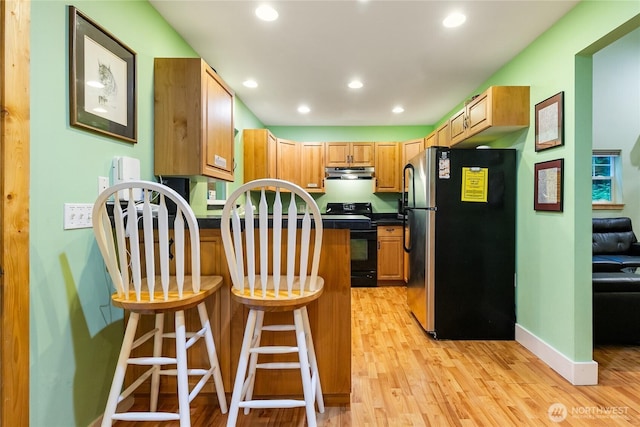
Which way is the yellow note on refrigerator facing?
toward the camera

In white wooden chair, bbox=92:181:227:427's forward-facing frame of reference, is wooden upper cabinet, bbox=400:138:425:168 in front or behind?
in front

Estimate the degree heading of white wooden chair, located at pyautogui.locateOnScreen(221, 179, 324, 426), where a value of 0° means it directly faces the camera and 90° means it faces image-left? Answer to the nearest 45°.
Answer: approximately 180°

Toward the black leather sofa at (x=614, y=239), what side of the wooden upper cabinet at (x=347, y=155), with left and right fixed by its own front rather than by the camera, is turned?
left

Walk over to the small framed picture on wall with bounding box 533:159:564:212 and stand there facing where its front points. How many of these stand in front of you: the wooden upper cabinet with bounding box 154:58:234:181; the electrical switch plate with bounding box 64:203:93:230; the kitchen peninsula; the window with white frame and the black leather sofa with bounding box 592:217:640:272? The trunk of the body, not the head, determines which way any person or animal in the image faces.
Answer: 3

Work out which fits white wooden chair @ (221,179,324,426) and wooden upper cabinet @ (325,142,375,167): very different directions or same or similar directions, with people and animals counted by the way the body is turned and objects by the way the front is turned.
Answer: very different directions

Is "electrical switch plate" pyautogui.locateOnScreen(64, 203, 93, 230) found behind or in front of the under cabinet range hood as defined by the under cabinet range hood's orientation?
in front

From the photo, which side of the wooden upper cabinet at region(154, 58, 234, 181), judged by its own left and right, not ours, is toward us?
right

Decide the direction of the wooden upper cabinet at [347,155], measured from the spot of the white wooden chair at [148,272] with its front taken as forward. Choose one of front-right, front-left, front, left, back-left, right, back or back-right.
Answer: front

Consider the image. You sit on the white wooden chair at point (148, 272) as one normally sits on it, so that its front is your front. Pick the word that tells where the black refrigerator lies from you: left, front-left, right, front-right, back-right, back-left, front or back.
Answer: front-right

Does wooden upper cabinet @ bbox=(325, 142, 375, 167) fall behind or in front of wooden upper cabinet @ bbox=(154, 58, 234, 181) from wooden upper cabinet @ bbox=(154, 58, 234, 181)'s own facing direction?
in front

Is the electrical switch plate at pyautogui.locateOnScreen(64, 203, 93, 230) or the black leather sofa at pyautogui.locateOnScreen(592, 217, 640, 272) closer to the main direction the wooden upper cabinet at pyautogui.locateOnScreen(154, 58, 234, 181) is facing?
the black leather sofa

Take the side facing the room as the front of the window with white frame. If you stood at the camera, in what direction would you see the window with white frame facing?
facing the viewer
